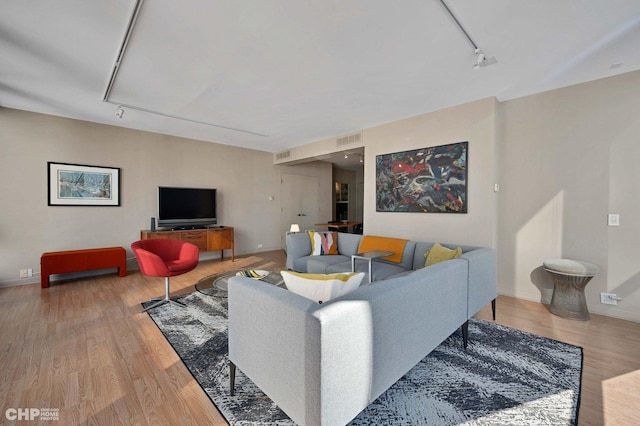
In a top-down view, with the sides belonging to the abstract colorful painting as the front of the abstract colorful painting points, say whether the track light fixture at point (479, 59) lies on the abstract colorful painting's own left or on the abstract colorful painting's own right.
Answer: on the abstract colorful painting's own left

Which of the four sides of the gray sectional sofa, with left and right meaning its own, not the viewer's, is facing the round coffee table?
front

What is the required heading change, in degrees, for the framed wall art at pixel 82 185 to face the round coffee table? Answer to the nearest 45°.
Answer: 0° — it already faces it

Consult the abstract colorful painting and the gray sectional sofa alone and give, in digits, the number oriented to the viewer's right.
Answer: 0

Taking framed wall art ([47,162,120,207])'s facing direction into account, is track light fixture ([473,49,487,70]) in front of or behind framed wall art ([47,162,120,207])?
in front

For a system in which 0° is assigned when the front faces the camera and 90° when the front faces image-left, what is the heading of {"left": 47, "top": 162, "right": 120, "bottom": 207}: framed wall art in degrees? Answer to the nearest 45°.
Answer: approximately 315°

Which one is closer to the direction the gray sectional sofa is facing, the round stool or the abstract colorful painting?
the abstract colorful painting

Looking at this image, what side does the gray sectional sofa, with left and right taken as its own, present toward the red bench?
front

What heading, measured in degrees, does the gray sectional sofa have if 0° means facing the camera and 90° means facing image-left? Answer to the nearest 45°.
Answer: approximately 135°

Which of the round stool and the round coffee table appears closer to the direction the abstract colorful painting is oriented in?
the round coffee table

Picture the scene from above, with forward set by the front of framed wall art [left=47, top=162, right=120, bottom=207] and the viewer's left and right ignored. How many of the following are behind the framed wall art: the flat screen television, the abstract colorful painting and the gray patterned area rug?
0
